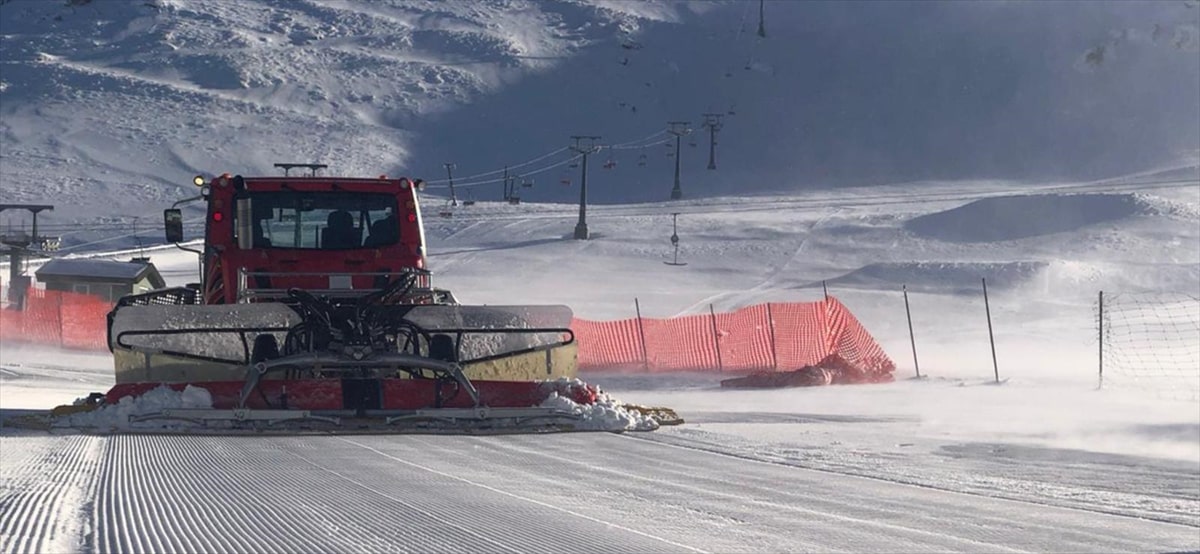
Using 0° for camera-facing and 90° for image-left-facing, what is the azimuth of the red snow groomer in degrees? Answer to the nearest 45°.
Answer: approximately 180°

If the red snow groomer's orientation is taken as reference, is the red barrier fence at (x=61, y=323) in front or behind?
in front

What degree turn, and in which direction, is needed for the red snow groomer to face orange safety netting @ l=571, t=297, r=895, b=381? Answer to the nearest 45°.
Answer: approximately 45° to its right
